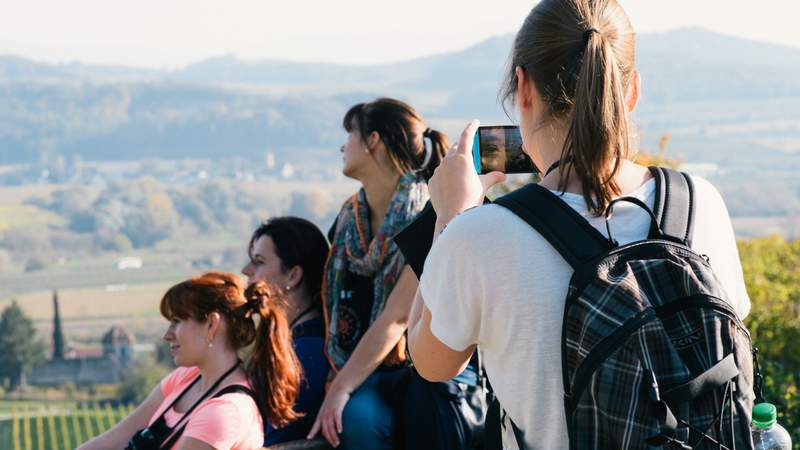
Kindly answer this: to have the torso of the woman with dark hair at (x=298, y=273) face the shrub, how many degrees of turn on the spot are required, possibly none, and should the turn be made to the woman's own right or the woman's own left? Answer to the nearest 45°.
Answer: approximately 135° to the woman's own right

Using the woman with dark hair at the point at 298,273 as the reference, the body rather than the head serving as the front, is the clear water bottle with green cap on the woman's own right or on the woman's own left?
on the woman's own left

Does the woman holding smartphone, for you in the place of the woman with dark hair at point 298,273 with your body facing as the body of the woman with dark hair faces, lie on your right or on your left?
on your left

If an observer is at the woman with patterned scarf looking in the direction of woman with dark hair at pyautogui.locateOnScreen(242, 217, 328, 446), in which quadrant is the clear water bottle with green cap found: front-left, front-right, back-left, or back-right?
back-left

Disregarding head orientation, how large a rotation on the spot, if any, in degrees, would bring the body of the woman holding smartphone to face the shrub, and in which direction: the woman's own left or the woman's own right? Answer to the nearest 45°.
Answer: approximately 45° to the woman's own right

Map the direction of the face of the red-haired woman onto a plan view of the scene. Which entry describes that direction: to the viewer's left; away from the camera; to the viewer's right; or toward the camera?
to the viewer's left

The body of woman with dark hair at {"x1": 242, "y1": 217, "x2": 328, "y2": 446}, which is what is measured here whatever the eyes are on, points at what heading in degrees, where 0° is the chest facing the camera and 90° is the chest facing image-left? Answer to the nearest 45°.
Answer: approximately 90°

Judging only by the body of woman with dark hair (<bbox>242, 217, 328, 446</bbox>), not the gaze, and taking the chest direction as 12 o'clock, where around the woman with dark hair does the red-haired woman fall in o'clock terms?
The red-haired woman is roughly at 10 o'clock from the woman with dark hair.

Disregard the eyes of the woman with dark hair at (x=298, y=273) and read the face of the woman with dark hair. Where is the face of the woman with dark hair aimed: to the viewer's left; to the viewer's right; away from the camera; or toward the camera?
to the viewer's left

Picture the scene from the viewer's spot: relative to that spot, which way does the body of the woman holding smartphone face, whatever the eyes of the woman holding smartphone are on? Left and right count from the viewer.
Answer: facing away from the viewer and to the left of the viewer
